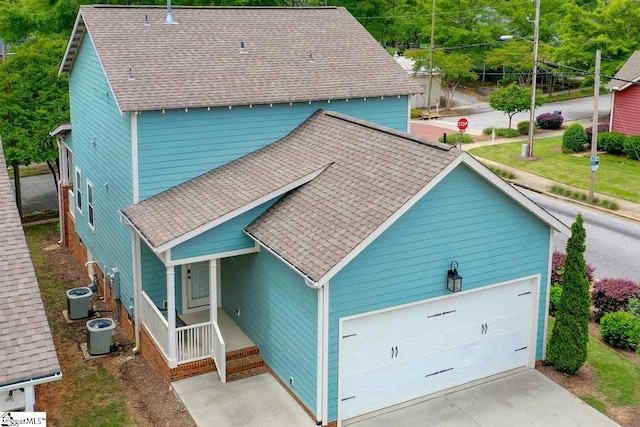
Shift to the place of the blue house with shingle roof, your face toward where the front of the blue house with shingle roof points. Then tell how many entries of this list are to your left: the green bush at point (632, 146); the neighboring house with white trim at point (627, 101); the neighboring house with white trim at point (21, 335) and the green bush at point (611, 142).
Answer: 3

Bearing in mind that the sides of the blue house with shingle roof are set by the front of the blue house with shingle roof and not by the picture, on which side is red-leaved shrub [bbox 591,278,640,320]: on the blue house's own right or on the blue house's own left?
on the blue house's own left

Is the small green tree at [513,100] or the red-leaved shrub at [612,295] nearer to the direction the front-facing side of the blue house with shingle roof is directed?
the red-leaved shrub

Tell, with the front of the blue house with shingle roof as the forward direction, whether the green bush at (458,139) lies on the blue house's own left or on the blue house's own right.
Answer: on the blue house's own left

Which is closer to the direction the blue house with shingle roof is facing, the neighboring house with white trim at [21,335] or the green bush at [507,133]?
the neighboring house with white trim

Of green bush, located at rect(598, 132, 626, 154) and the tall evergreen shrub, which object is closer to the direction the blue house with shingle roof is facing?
the tall evergreen shrub

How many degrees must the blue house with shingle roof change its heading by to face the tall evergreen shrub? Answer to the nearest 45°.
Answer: approximately 45° to its left

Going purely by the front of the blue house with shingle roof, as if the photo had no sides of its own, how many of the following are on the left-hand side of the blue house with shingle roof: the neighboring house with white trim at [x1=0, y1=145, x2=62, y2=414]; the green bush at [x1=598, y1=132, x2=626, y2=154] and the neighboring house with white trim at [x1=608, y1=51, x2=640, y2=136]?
2

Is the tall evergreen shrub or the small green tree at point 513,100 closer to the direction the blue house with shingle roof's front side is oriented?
the tall evergreen shrub

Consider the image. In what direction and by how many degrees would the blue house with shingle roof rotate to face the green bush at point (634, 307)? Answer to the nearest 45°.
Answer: approximately 45° to its left
